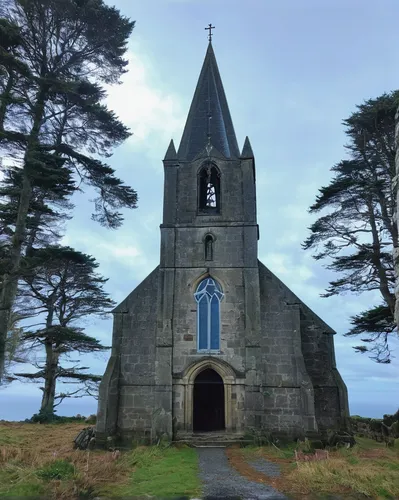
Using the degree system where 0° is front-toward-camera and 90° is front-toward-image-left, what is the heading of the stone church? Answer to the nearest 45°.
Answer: approximately 0°

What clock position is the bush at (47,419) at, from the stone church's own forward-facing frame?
The bush is roughly at 4 o'clock from the stone church.
